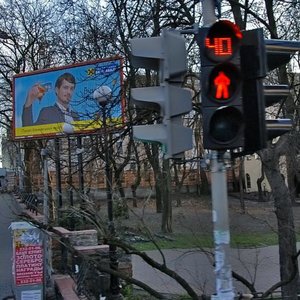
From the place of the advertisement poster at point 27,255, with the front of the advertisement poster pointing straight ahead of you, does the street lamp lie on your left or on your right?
on your left

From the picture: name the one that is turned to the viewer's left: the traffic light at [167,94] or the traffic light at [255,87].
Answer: the traffic light at [167,94]

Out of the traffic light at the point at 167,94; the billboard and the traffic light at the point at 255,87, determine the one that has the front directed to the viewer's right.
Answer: the traffic light at the point at 255,87

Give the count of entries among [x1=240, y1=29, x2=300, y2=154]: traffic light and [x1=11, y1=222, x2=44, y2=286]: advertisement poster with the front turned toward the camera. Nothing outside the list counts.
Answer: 1

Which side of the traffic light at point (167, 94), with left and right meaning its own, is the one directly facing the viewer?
left

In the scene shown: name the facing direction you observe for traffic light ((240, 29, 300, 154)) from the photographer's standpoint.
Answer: facing to the right of the viewer

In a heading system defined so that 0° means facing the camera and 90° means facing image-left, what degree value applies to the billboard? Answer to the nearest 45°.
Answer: approximately 45°

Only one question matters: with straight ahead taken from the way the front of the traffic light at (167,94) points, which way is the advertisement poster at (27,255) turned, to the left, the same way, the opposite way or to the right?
to the left

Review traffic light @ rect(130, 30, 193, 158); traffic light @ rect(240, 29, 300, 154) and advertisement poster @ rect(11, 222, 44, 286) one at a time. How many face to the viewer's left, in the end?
1

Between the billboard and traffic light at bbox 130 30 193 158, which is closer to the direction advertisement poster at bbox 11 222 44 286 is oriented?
the traffic light

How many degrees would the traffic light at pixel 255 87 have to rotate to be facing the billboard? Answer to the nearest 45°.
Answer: approximately 135° to its left
